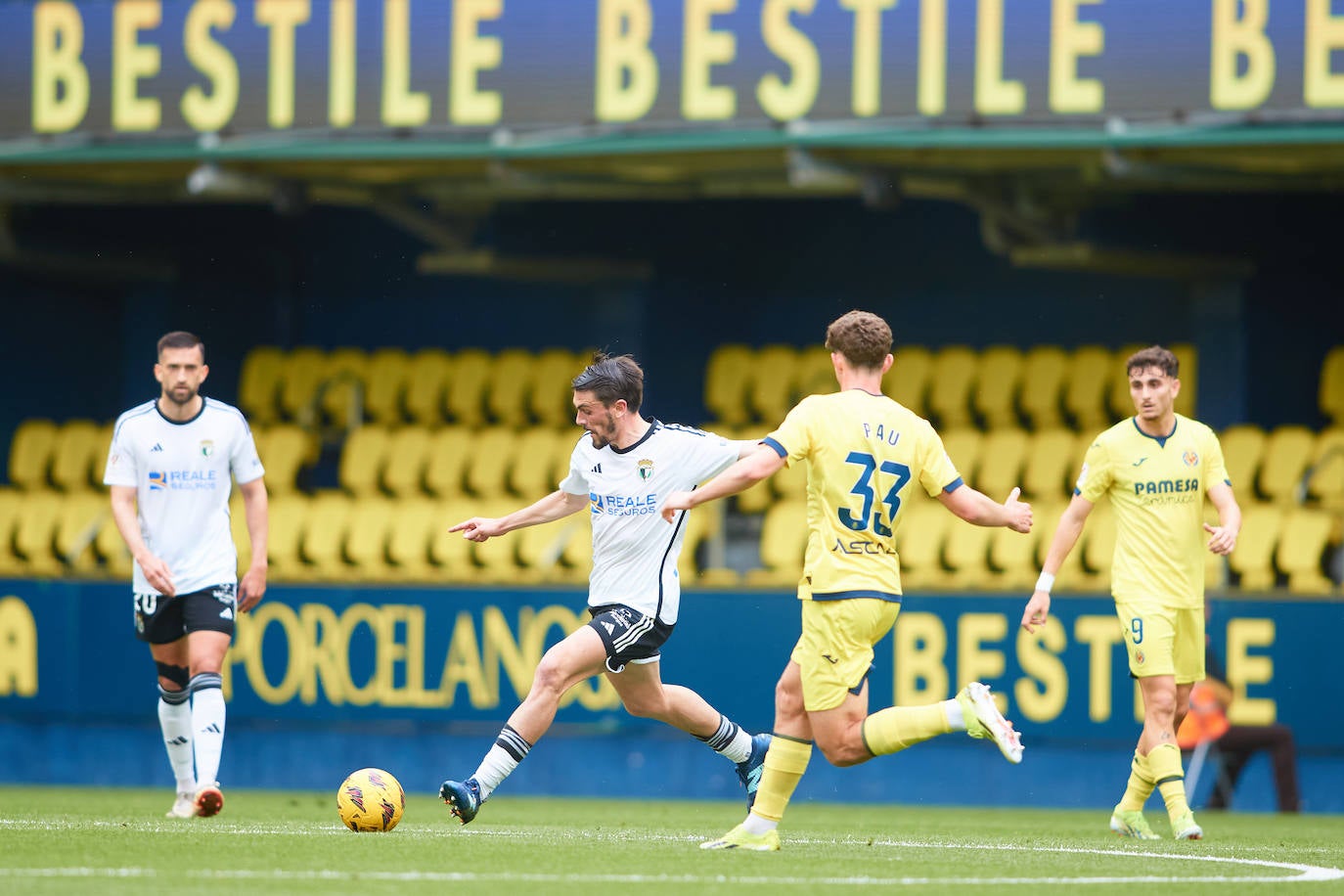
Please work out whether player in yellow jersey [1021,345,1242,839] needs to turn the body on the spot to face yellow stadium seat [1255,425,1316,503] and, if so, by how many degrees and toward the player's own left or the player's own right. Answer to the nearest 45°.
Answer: approximately 180°

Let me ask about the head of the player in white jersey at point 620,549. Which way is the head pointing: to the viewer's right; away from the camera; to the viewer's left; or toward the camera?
to the viewer's left

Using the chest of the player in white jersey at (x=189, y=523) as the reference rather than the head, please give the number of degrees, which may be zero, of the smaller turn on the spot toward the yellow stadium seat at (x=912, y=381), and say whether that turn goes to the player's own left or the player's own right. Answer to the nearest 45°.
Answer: approximately 135° to the player's own left

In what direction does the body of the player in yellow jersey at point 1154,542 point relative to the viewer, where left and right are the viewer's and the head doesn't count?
facing the viewer

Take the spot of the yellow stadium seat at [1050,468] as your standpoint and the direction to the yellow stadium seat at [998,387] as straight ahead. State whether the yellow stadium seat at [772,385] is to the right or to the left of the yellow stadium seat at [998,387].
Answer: left

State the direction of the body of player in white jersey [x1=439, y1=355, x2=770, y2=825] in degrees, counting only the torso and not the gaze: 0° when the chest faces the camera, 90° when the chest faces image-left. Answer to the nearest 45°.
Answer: approximately 45°

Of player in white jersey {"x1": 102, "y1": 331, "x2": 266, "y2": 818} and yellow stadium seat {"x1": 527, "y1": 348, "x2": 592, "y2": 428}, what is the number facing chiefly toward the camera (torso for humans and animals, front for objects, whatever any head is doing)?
2

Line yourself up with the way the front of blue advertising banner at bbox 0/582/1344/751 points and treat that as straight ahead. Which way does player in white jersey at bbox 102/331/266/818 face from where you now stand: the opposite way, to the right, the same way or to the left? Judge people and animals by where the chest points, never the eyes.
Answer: the same way

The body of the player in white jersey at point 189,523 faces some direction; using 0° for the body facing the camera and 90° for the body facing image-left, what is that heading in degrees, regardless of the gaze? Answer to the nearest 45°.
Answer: approximately 0°

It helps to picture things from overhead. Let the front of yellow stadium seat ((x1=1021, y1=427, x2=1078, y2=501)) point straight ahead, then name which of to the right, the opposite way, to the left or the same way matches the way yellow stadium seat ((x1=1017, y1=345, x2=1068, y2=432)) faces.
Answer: the same way

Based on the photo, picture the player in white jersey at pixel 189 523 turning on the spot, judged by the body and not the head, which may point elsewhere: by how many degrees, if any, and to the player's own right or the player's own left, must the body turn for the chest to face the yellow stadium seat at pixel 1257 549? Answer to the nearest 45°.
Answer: approximately 135° to the player's own left

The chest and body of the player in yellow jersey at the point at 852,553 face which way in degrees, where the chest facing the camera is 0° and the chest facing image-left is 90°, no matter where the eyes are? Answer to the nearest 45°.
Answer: approximately 135°
